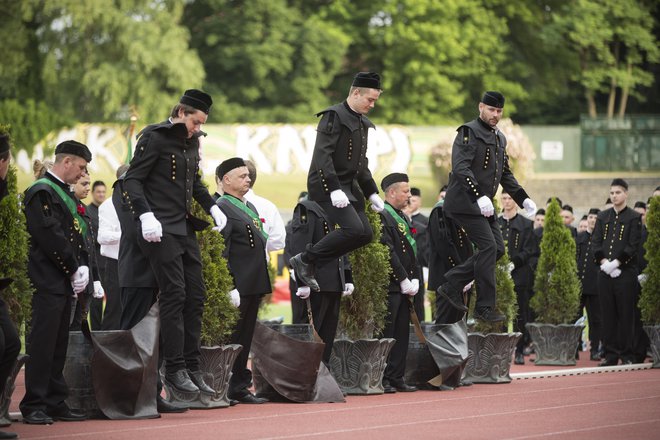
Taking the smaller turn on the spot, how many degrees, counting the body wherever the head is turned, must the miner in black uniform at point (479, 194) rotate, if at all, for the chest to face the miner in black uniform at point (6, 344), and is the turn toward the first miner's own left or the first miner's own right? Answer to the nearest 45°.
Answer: approximately 90° to the first miner's own right

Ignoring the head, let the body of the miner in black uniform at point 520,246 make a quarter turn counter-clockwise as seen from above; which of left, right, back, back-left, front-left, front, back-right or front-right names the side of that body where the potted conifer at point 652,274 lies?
front-right

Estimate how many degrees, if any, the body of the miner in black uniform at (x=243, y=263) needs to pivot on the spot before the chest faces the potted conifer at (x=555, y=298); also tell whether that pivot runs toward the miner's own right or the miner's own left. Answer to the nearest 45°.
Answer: approximately 90° to the miner's own left

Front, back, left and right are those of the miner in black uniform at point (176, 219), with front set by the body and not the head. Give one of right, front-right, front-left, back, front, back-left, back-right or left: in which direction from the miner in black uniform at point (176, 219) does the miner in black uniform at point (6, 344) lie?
right

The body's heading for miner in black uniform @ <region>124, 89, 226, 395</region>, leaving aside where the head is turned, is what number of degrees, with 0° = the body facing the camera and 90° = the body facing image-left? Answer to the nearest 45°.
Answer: approximately 315°

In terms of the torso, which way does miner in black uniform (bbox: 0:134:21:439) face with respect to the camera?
to the viewer's right

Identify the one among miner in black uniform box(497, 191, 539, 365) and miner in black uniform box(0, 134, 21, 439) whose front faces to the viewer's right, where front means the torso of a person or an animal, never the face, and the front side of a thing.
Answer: miner in black uniform box(0, 134, 21, 439)

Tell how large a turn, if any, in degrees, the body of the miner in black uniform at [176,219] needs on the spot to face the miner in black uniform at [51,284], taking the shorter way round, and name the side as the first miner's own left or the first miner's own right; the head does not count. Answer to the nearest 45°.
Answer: approximately 135° to the first miner's own right

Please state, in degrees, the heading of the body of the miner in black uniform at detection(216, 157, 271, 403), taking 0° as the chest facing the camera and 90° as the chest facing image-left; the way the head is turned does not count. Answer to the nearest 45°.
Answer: approximately 315°

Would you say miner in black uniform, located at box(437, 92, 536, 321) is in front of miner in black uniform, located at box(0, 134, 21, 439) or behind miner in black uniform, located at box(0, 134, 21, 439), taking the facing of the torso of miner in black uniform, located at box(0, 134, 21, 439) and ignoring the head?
in front
